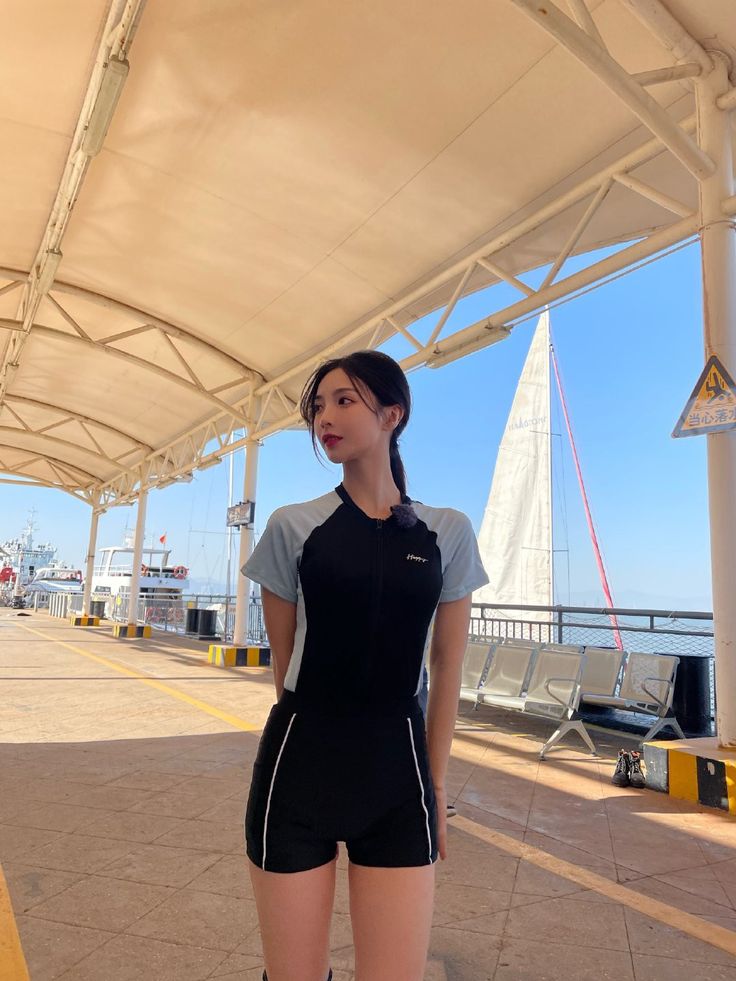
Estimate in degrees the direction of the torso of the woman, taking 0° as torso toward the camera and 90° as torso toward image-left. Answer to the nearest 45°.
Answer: approximately 0°

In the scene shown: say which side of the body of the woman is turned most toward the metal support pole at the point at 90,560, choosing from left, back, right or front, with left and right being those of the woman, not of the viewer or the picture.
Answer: back

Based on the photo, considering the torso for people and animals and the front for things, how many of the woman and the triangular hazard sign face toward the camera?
2

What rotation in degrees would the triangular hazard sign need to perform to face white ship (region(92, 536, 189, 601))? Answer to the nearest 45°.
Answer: approximately 135° to its right

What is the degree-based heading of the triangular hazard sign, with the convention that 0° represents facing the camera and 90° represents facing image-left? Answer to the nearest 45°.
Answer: approximately 0°

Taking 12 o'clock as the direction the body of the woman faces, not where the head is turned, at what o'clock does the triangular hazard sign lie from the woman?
The triangular hazard sign is roughly at 7 o'clock from the woman.

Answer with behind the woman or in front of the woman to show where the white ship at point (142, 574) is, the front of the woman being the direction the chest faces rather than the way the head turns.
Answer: behind

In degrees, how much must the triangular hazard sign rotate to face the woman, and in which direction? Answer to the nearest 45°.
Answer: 0° — it already faces them

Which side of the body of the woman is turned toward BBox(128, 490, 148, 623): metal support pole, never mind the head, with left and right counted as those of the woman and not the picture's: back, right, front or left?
back
